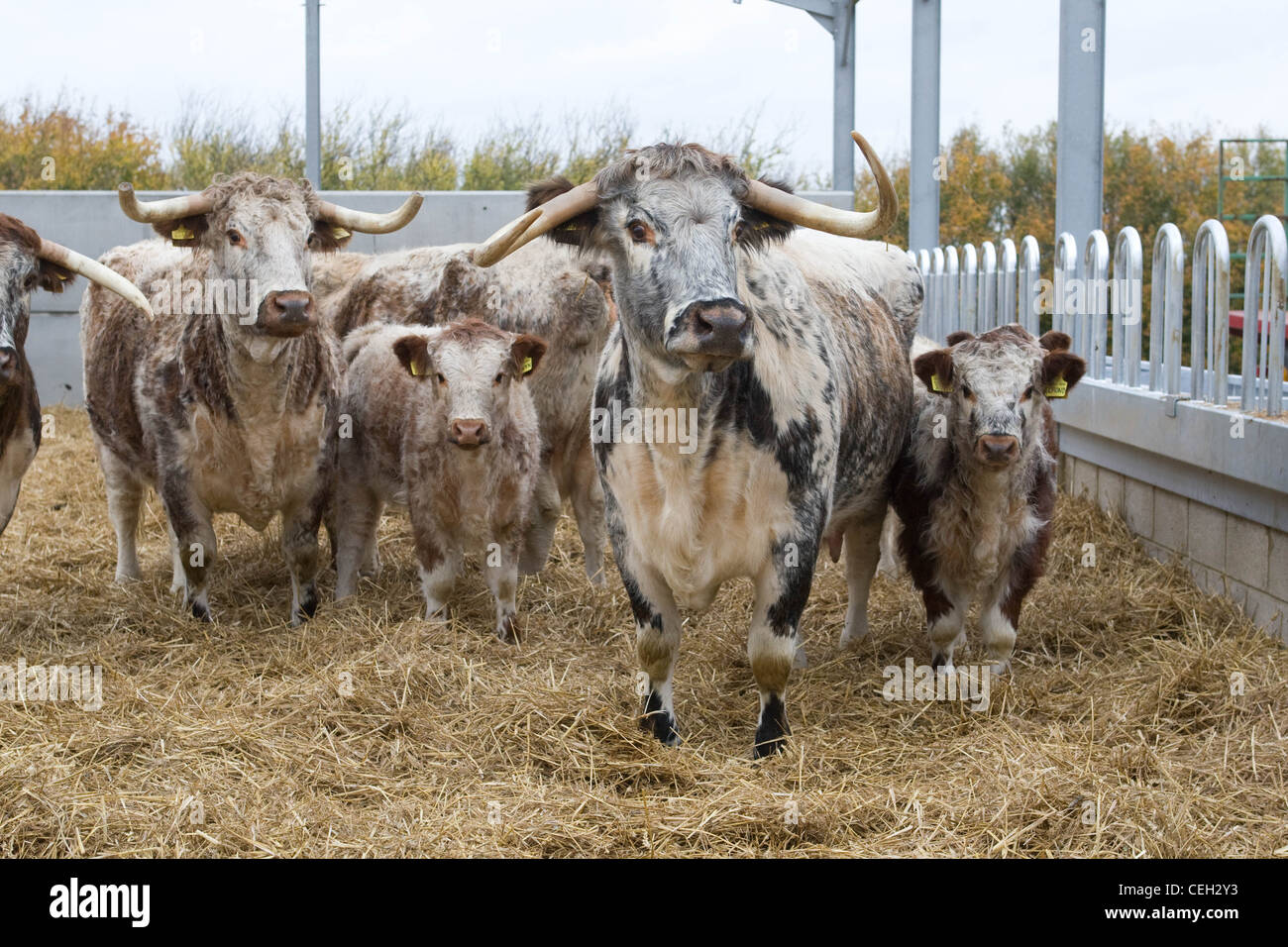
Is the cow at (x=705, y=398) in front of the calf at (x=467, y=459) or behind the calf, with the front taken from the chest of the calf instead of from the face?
in front

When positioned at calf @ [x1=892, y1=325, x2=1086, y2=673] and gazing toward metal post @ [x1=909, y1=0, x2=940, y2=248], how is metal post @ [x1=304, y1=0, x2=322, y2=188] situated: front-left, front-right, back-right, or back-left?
front-left

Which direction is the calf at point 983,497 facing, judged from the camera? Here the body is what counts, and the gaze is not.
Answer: toward the camera

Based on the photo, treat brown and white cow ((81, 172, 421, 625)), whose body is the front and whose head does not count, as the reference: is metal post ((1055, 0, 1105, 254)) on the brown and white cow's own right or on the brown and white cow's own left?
on the brown and white cow's own left

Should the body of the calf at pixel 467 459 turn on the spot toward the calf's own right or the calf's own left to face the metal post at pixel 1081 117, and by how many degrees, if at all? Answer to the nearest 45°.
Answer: approximately 90° to the calf's own left

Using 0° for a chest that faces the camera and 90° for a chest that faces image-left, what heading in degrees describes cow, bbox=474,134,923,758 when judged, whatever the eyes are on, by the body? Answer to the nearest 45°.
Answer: approximately 45°

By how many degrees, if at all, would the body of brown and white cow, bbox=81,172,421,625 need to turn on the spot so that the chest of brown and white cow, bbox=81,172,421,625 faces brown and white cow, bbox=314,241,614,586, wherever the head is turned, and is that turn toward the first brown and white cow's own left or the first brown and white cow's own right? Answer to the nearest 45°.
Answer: approximately 90° to the first brown and white cow's own left
